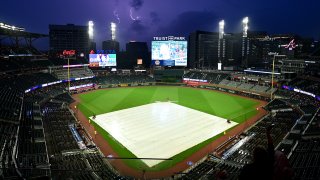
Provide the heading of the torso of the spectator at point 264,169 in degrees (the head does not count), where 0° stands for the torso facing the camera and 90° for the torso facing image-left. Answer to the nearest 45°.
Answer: approximately 180°

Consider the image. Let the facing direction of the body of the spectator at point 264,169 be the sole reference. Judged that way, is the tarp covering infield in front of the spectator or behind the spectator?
in front
